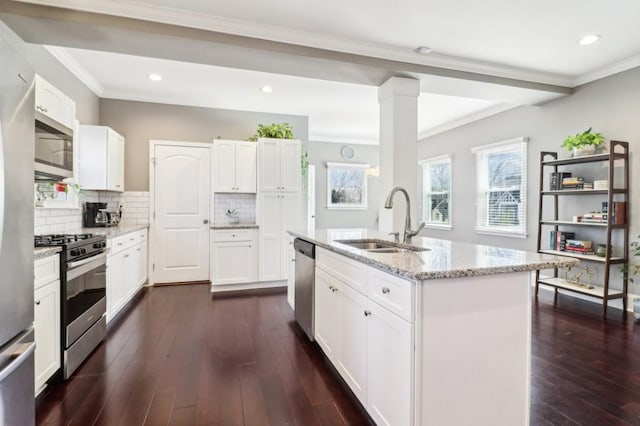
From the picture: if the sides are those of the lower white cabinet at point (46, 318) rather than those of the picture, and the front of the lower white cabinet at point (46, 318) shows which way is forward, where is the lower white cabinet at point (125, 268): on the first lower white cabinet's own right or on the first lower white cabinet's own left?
on the first lower white cabinet's own left

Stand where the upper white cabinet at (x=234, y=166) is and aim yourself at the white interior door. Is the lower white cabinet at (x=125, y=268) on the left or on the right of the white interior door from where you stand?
left

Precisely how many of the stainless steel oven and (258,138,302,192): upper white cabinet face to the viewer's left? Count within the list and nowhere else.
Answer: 0

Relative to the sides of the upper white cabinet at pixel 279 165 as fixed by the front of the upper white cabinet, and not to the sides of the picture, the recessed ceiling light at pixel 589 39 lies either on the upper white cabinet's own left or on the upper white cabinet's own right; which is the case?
on the upper white cabinet's own left

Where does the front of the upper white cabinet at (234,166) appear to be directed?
toward the camera

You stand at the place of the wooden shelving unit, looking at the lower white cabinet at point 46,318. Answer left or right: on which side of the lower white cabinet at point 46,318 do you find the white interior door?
right

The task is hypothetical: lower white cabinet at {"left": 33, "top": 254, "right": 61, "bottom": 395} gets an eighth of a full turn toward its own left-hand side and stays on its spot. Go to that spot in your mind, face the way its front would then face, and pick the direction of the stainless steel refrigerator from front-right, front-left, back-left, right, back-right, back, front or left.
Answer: right

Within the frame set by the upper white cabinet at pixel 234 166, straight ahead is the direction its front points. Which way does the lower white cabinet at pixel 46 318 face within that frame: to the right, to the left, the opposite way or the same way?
to the left

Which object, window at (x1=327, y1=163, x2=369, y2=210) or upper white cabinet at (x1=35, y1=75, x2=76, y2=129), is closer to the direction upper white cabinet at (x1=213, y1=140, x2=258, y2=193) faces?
the upper white cabinet

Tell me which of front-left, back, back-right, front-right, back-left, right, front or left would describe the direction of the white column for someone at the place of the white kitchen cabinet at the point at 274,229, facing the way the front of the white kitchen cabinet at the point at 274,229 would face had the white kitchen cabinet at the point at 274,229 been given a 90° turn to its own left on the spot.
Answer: front-right

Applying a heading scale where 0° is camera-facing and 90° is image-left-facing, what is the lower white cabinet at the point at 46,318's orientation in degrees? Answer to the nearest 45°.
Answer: approximately 315°

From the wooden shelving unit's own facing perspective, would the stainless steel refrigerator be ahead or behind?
ahead

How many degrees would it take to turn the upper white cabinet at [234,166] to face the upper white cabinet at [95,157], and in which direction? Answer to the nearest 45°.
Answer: approximately 90° to its right

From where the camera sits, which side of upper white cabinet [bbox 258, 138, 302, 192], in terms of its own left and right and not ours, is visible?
front

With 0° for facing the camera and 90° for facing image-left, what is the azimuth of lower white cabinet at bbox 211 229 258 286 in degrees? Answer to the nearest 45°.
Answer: approximately 0°

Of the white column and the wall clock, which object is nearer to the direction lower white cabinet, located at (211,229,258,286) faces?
the white column
